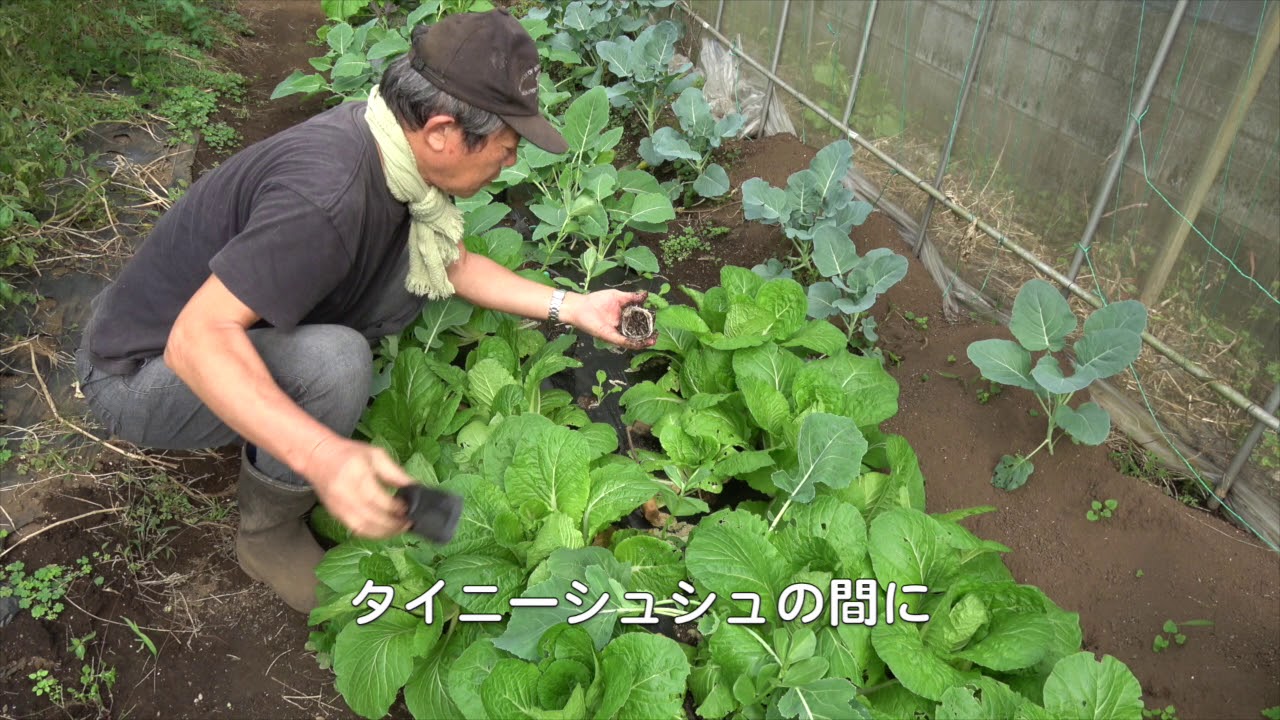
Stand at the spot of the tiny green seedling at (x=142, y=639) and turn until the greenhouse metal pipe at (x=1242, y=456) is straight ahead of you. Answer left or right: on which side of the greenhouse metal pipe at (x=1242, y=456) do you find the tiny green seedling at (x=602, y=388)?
left

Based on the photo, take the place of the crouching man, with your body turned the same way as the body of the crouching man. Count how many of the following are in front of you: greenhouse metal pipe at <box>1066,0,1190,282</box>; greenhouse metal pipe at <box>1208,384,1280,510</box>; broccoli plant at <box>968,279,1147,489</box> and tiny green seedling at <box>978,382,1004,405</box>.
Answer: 4

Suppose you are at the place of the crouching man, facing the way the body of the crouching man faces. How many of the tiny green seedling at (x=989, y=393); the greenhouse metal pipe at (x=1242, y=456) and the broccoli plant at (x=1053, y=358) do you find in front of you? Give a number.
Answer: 3

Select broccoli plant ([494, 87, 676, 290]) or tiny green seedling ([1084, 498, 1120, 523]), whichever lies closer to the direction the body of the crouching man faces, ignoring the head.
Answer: the tiny green seedling

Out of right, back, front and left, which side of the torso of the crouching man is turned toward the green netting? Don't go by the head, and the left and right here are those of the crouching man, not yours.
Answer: front

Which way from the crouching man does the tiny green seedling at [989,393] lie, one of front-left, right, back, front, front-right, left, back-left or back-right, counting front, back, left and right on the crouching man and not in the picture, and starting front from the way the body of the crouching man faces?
front

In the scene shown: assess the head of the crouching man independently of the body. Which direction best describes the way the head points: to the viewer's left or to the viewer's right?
to the viewer's right

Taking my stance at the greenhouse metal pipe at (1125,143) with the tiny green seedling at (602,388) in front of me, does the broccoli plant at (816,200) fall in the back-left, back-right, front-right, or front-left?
front-right

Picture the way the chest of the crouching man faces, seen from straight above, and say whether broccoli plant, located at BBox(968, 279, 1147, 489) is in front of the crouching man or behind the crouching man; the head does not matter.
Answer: in front

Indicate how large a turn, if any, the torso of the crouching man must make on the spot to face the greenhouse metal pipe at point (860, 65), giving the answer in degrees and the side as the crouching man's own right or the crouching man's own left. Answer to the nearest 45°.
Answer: approximately 45° to the crouching man's own left

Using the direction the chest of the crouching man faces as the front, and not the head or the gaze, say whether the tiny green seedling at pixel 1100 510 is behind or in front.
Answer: in front

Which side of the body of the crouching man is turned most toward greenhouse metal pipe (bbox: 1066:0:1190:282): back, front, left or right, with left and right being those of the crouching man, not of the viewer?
front

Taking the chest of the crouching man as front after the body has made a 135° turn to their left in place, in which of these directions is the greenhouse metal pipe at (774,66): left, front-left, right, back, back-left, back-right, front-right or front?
right

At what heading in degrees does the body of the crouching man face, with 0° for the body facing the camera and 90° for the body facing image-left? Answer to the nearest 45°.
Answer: approximately 270°
